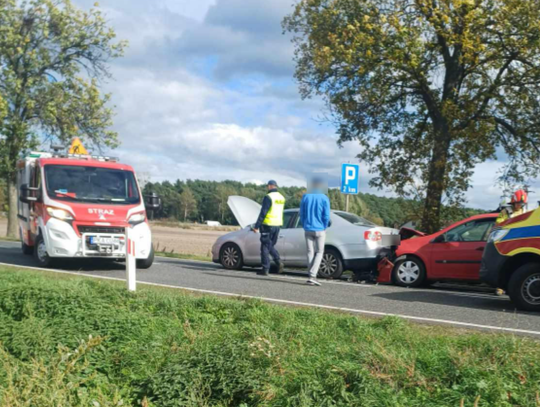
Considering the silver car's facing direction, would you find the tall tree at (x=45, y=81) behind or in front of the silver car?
in front

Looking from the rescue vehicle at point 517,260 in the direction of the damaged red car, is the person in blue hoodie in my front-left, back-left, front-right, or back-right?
front-left

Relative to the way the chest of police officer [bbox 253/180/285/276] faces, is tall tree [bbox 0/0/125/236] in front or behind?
in front

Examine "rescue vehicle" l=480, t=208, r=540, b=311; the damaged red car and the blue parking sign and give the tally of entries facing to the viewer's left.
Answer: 2

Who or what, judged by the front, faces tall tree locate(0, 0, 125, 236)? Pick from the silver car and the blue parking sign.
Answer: the silver car

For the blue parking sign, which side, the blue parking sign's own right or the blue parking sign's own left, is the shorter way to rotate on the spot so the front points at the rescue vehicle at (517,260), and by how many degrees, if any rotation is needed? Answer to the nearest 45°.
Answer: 0° — it already faces it

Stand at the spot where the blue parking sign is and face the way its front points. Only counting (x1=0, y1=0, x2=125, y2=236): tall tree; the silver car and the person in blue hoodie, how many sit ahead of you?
2

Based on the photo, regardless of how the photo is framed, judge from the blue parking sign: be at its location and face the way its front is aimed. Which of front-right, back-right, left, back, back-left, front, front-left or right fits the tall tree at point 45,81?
back-right

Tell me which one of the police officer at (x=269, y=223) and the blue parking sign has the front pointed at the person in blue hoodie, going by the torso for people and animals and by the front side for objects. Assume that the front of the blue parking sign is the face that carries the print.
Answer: the blue parking sign

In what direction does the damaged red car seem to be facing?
to the viewer's left

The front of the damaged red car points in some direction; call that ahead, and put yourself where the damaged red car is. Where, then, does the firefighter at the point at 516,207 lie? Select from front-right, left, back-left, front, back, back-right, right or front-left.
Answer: back-left

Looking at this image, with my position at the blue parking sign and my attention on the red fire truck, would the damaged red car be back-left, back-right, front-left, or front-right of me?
front-left

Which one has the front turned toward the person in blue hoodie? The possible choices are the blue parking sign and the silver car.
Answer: the blue parking sign

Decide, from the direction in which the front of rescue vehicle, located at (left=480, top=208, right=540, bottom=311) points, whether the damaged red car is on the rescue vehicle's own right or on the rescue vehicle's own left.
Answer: on the rescue vehicle's own right

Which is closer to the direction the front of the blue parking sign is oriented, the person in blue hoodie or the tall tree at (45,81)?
the person in blue hoodie

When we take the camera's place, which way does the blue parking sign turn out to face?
facing the viewer

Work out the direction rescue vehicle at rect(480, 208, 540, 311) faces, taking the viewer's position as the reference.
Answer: facing to the left of the viewer

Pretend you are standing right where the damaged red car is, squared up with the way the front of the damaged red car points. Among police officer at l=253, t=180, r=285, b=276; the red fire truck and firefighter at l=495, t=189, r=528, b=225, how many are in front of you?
2

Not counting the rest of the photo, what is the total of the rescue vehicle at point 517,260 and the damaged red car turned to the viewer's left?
2
